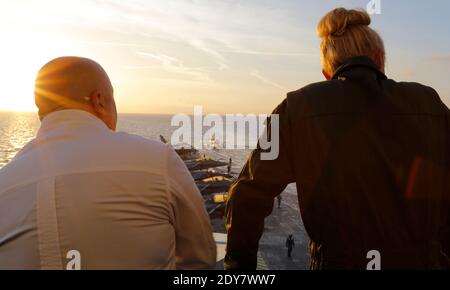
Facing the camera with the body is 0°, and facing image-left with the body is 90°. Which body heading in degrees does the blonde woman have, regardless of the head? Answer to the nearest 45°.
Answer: approximately 180°

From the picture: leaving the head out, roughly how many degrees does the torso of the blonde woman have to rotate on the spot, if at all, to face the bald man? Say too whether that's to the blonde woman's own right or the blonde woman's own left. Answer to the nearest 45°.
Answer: approximately 90° to the blonde woman's own left
